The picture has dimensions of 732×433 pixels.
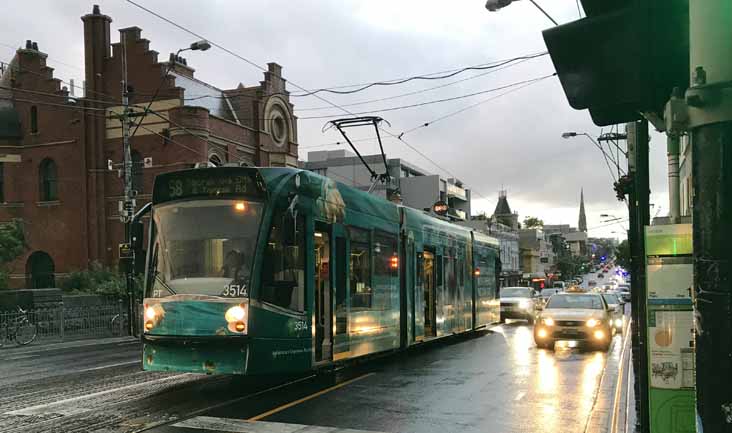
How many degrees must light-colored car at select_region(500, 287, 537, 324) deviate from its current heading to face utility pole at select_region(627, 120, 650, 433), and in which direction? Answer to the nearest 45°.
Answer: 0° — it already faces it

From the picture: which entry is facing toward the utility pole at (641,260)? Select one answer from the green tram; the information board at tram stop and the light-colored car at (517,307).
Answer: the light-colored car

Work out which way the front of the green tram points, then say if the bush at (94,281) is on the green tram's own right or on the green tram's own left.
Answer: on the green tram's own right

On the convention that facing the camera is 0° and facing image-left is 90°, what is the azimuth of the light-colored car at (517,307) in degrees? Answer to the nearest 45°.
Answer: approximately 0°

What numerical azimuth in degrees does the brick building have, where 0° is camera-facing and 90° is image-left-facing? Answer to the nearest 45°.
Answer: approximately 315°

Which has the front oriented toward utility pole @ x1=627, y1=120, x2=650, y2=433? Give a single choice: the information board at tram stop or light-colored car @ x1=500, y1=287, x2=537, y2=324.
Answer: the light-colored car

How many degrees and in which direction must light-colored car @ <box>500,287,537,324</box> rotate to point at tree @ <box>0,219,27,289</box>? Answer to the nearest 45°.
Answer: approximately 90° to its right

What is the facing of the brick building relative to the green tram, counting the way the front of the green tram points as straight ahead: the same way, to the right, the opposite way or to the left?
to the left

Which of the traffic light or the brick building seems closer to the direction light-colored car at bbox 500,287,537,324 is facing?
the traffic light
